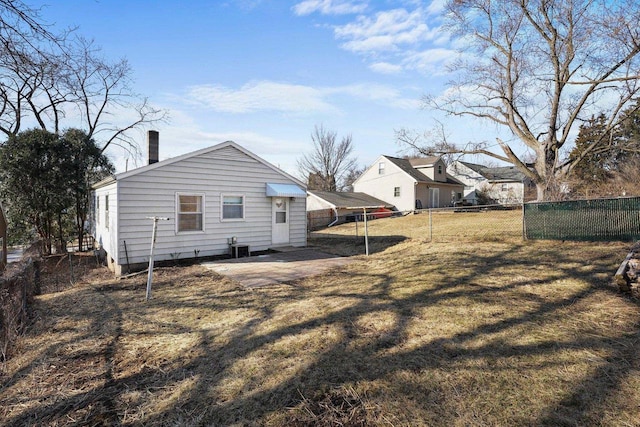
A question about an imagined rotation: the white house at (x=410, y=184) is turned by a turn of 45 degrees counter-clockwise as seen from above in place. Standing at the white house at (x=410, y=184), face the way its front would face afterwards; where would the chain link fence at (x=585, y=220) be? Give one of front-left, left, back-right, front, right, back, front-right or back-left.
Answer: right

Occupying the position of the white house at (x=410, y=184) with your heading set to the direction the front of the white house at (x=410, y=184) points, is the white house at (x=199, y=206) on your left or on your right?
on your right

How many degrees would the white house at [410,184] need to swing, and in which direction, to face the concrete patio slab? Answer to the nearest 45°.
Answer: approximately 45° to its right

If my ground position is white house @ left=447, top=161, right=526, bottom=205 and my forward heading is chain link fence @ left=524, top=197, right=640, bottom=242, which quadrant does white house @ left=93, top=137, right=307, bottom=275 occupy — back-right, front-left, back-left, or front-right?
front-right
